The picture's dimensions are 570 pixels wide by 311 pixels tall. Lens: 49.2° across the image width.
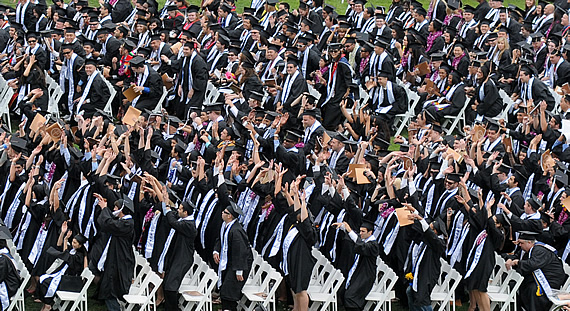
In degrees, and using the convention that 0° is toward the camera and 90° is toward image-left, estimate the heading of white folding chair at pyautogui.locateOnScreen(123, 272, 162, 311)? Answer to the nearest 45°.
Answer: approximately 45°

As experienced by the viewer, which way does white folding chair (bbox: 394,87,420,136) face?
facing the viewer and to the left of the viewer

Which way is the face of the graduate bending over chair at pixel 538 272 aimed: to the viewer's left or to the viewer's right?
to the viewer's left

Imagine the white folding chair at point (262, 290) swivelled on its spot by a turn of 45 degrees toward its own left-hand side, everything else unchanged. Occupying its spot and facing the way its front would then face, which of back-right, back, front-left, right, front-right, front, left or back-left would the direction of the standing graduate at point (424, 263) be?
left

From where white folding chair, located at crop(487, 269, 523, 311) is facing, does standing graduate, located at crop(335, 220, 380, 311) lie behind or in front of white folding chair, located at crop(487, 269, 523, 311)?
in front
